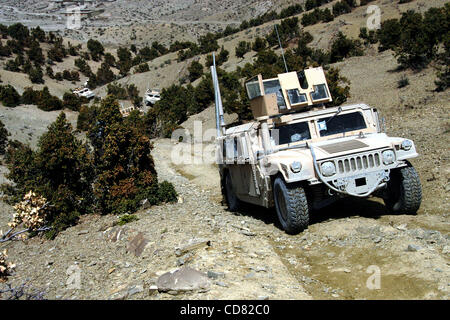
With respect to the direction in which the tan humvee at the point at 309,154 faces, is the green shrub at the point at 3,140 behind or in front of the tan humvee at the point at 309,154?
behind

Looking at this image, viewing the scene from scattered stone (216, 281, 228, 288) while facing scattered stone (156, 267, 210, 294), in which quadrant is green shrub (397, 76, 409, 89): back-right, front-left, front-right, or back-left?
back-right

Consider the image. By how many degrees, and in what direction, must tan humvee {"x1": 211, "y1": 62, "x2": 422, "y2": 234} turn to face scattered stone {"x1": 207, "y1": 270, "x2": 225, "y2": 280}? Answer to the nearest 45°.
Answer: approximately 90° to its right

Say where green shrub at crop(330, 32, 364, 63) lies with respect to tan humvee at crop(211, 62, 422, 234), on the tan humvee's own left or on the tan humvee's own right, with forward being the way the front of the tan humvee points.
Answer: on the tan humvee's own left

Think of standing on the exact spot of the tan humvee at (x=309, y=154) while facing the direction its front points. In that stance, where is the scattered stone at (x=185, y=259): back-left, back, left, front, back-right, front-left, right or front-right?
right

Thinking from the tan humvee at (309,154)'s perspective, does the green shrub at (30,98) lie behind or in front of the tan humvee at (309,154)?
behind

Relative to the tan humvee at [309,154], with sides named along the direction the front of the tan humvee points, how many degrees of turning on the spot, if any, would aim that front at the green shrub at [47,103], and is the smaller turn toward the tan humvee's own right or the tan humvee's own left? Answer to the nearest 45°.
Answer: approximately 180°

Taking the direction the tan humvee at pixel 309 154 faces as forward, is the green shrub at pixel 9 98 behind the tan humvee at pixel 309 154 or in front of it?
behind
